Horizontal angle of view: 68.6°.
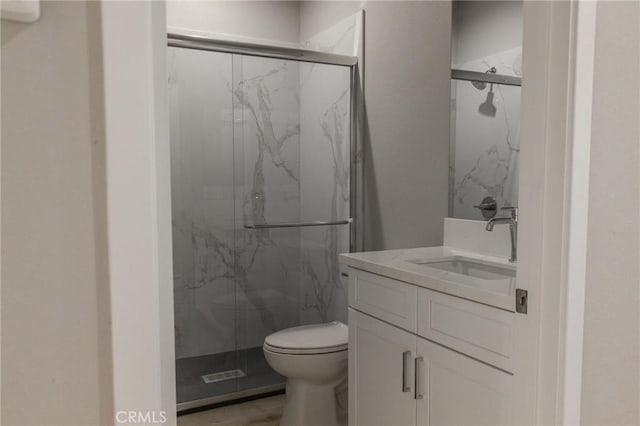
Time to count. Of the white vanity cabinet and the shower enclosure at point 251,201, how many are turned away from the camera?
0

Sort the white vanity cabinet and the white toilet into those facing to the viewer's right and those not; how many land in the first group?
0

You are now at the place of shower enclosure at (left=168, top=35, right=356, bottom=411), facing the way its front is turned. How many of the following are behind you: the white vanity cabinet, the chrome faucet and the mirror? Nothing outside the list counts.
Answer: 0

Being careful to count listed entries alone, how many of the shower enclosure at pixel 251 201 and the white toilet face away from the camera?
0

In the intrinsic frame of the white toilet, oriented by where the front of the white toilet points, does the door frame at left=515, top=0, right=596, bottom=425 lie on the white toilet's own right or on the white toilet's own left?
on the white toilet's own left

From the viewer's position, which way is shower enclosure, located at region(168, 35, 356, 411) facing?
facing the viewer and to the right of the viewer

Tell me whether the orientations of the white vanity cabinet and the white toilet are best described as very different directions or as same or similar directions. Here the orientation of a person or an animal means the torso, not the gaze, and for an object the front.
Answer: same or similar directions

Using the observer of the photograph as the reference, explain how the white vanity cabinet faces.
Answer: facing the viewer and to the left of the viewer

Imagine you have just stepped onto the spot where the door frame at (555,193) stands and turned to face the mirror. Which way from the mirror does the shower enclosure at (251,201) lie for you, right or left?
left

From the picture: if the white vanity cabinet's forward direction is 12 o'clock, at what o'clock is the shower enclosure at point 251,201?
The shower enclosure is roughly at 3 o'clock from the white vanity cabinet.

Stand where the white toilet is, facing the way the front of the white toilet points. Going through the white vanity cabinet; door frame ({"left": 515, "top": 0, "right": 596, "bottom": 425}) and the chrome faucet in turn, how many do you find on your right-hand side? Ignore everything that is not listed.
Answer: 0
